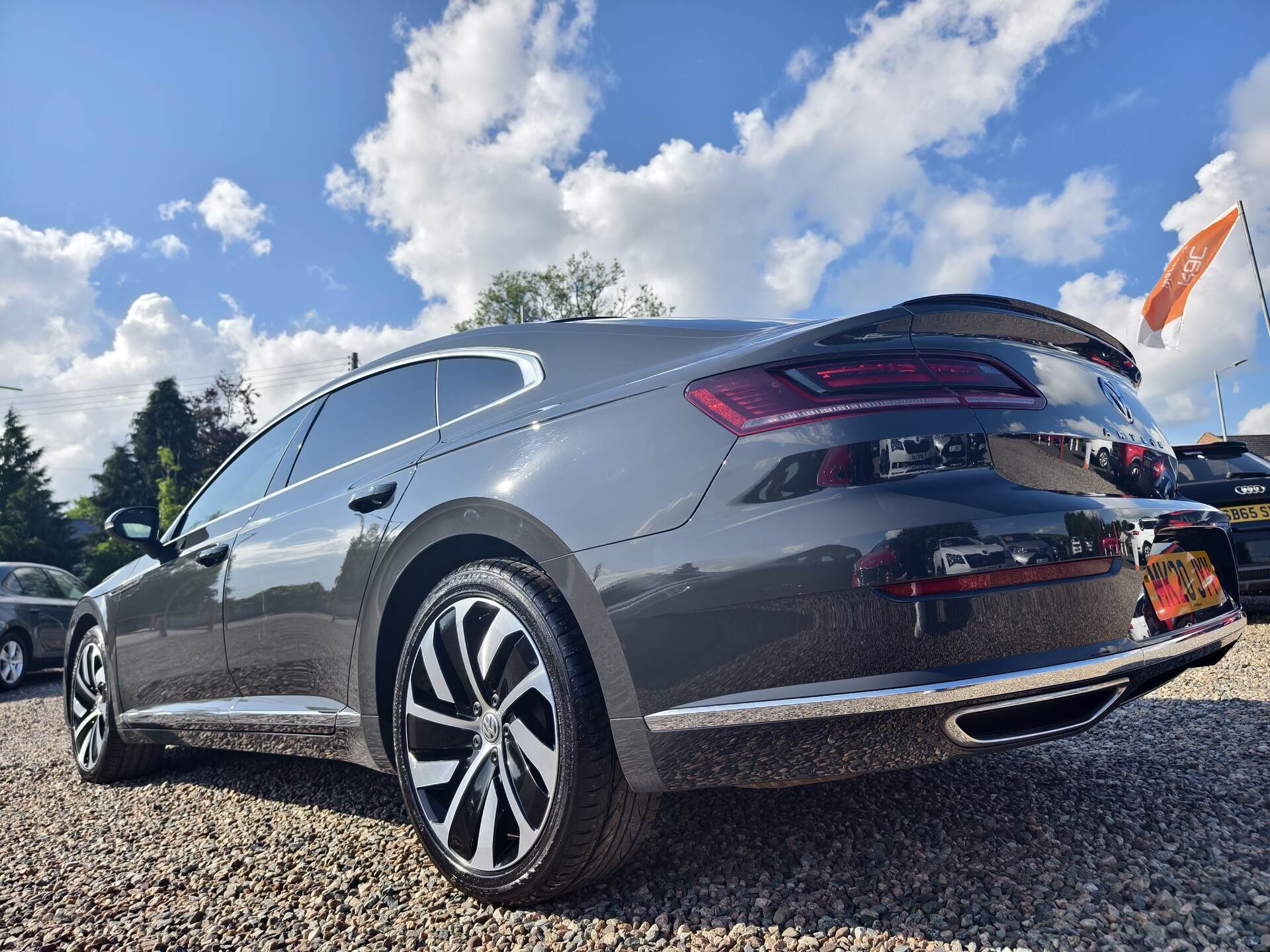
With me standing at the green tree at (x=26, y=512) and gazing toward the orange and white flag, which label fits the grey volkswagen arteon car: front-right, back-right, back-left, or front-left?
front-right

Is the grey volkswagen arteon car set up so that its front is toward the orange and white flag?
no

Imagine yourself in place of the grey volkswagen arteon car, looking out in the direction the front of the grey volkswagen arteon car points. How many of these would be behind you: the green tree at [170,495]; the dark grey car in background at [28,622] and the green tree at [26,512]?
0

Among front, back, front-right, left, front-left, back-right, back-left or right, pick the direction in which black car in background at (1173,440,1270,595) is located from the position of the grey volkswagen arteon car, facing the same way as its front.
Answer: right

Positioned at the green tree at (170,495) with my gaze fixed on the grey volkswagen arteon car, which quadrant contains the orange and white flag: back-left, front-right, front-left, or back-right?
front-left

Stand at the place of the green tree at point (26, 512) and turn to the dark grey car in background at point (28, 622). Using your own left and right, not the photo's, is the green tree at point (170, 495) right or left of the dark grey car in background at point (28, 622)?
left

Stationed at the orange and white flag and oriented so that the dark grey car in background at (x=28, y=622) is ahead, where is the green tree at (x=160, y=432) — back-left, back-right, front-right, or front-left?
front-right

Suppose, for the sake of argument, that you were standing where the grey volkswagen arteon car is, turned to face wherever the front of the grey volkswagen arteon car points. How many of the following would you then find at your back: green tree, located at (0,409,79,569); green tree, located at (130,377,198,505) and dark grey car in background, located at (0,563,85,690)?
0

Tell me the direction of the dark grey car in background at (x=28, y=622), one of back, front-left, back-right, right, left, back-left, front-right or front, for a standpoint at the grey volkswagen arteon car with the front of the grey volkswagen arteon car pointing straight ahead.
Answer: front

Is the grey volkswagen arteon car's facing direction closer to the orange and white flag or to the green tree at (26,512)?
the green tree

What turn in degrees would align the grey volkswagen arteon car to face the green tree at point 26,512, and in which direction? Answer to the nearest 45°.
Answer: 0° — it already faces it

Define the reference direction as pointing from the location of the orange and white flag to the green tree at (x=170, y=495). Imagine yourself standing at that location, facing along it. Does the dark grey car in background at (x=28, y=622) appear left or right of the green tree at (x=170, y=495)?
left

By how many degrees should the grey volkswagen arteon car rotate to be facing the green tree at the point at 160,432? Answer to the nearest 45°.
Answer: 0° — it already faces it

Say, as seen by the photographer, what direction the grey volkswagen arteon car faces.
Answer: facing away from the viewer and to the left of the viewer

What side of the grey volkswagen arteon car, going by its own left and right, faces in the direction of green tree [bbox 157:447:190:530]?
front
